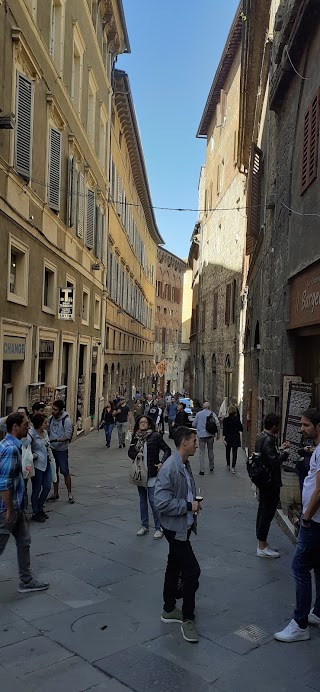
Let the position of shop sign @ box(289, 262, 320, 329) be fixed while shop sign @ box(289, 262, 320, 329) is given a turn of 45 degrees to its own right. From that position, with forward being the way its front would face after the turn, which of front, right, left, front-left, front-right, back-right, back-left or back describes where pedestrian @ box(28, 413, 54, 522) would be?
front

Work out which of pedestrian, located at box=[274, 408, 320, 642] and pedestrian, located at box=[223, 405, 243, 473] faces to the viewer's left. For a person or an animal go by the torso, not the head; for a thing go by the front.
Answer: pedestrian, located at box=[274, 408, 320, 642]

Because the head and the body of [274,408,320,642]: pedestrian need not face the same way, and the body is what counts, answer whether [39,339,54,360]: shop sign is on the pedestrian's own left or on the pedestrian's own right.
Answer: on the pedestrian's own right

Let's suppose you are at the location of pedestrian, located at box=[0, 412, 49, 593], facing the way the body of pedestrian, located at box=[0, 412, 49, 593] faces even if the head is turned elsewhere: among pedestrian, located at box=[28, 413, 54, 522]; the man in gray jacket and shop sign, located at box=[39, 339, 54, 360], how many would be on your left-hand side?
2

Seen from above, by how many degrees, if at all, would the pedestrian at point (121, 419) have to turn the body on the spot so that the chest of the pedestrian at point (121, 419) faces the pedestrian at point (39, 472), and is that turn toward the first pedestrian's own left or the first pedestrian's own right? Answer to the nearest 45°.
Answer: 0° — they already face them

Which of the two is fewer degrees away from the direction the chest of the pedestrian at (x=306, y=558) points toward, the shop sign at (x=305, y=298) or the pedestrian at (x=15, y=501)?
the pedestrian

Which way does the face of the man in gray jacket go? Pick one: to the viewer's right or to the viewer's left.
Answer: to the viewer's right

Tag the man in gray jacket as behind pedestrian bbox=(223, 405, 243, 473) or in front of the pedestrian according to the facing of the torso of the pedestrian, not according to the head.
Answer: behind

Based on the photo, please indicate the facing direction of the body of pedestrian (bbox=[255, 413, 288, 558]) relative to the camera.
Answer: to the viewer's right

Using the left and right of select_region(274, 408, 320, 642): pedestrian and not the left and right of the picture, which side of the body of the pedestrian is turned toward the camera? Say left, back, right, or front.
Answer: left

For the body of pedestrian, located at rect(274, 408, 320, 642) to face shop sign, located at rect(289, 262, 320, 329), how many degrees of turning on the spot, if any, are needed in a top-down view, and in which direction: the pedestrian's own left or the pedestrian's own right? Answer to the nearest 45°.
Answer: approximately 90° to the pedestrian's own right

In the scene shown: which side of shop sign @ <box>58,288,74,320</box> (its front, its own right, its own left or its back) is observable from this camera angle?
front

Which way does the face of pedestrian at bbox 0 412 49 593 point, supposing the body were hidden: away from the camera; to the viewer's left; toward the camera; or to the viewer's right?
to the viewer's right
